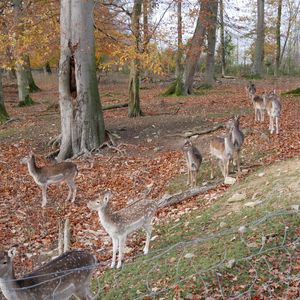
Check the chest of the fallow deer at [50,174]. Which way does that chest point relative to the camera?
to the viewer's left

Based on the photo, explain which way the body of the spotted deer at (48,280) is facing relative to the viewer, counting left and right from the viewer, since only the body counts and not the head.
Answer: facing to the left of the viewer

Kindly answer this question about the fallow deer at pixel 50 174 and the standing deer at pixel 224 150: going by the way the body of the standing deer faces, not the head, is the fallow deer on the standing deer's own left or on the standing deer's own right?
on the standing deer's own right

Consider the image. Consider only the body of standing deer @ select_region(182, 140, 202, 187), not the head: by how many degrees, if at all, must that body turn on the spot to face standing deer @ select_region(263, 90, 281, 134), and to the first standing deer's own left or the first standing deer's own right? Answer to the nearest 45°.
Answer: approximately 180°

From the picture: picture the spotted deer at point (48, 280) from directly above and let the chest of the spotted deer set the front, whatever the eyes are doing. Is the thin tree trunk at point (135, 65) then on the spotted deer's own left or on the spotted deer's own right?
on the spotted deer's own right

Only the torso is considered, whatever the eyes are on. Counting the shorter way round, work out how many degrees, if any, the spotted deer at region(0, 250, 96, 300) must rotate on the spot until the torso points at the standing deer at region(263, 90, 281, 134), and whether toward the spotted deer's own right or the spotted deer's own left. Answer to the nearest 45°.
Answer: approximately 135° to the spotted deer's own right

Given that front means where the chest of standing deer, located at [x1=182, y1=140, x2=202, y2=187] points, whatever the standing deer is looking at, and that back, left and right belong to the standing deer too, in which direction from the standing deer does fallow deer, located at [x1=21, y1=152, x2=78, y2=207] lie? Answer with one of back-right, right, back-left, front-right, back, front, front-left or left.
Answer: front-right

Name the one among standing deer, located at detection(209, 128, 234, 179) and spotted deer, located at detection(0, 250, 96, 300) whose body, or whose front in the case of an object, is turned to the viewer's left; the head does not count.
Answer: the spotted deer

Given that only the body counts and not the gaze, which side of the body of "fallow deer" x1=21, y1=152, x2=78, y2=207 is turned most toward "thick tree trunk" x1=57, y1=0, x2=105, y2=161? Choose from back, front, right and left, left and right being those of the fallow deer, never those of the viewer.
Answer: right

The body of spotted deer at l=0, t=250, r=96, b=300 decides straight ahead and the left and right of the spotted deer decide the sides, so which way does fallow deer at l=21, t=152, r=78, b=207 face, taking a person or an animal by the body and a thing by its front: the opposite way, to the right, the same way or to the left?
the same way

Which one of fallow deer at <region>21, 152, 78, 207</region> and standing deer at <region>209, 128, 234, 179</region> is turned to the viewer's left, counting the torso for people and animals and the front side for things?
the fallow deer

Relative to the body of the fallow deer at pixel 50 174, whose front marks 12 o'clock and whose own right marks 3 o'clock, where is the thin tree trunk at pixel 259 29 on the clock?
The thin tree trunk is roughly at 4 o'clock from the fallow deer.

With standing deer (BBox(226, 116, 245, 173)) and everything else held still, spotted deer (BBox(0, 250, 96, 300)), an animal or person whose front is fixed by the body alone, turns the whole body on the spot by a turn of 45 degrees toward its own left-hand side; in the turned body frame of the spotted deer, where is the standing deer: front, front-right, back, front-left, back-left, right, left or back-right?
back

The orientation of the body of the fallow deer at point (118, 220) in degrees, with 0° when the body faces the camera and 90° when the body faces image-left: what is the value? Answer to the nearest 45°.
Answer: approximately 45°

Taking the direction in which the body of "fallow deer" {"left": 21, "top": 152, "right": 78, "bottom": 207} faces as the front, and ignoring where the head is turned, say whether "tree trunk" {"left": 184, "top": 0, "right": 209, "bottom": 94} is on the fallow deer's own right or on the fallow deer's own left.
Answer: on the fallow deer's own right
